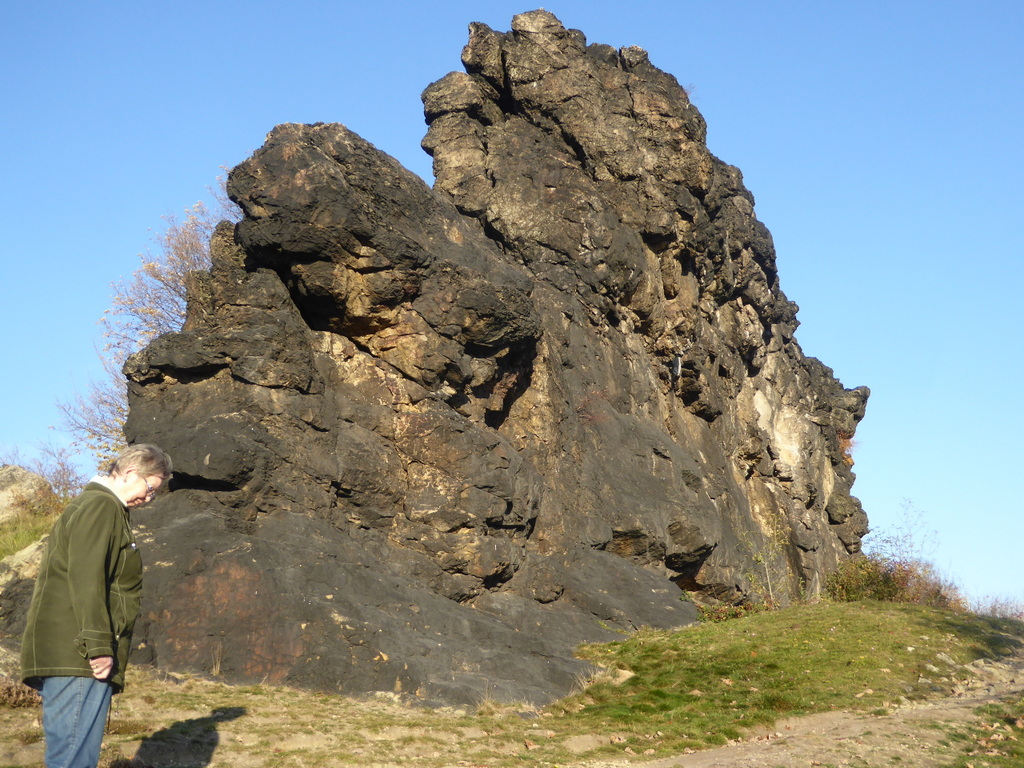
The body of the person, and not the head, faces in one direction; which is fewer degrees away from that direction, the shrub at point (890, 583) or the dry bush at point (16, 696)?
the shrub

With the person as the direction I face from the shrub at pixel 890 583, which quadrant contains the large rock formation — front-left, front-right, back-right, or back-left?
front-right

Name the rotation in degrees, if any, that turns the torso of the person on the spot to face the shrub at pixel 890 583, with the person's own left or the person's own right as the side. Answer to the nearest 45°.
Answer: approximately 45° to the person's own left

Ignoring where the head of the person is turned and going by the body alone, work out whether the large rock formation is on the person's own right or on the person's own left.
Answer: on the person's own left

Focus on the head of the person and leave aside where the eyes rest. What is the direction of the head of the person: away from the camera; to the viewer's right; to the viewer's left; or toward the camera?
to the viewer's right

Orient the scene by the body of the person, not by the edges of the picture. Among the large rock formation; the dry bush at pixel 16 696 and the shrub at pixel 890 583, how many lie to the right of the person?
0

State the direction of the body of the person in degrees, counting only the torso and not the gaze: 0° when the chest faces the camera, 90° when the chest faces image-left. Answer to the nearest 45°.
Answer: approximately 270°

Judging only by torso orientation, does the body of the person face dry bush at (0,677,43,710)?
no
